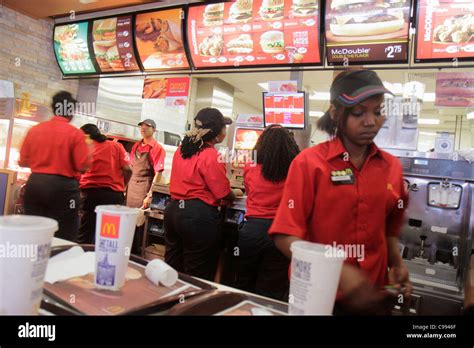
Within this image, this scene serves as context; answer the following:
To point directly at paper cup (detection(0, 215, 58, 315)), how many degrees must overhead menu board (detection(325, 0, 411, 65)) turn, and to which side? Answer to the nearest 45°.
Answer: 0° — it already faces it

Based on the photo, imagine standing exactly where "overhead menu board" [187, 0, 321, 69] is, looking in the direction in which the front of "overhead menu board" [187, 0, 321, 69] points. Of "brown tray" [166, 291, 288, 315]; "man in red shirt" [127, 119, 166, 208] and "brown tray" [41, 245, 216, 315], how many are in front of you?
2

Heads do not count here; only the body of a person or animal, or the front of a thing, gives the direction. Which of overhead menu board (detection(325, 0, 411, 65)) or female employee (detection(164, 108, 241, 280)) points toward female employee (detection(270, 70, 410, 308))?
the overhead menu board

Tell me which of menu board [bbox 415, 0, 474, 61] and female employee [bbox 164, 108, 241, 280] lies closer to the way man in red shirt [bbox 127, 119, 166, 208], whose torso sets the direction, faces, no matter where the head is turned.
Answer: the female employee

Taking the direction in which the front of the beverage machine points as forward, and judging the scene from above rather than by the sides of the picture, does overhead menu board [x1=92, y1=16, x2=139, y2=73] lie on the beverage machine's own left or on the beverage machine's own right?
on the beverage machine's own right

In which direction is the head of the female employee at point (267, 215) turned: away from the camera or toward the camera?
away from the camera

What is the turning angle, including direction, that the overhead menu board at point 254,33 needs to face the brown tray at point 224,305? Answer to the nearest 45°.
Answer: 0° — it already faces it
